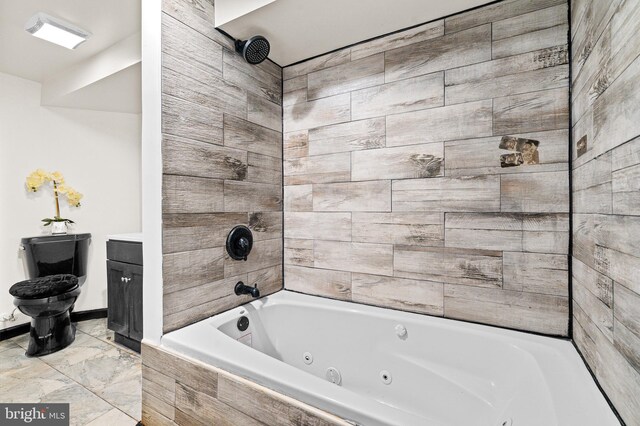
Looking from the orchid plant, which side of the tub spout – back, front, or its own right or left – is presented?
back

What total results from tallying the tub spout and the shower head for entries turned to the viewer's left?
0

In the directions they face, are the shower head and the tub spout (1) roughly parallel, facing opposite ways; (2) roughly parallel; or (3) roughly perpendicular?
roughly parallel

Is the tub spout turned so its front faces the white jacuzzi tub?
yes

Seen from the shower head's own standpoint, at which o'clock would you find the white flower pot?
The white flower pot is roughly at 6 o'clock from the shower head.

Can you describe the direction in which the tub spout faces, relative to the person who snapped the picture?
facing the viewer and to the right of the viewer

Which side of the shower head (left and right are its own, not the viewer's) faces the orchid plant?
back

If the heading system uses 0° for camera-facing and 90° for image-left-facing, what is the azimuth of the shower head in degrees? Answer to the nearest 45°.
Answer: approximately 315°
